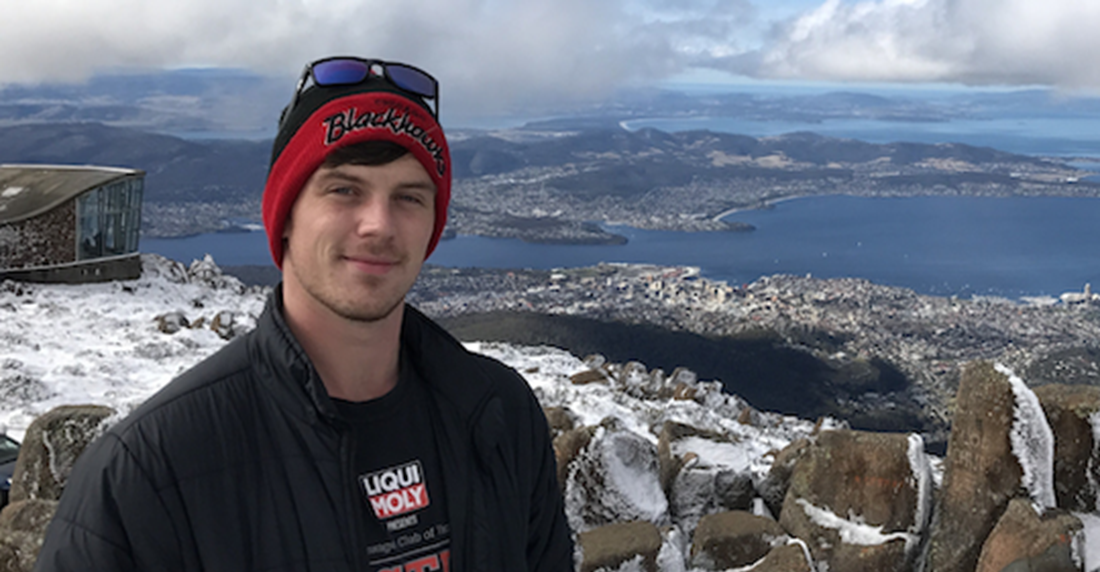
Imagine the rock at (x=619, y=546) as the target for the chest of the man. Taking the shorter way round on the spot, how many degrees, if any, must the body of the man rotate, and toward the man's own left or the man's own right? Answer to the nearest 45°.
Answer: approximately 90° to the man's own left

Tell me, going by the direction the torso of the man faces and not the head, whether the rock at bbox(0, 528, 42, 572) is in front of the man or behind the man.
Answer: behind

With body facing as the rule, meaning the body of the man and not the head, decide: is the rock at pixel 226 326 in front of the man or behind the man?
behind

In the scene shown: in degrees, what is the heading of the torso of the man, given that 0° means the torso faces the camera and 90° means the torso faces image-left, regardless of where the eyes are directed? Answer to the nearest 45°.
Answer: approximately 315°

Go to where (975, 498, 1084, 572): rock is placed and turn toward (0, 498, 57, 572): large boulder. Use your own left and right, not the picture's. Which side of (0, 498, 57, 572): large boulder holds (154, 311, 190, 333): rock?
right

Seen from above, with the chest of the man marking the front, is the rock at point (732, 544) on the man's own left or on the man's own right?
on the man's own left

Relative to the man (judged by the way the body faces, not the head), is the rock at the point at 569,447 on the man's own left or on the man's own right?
on the man's own left
